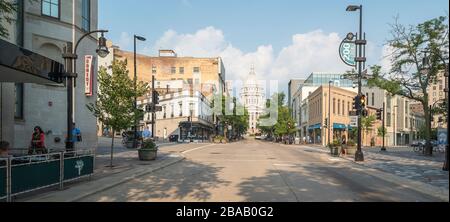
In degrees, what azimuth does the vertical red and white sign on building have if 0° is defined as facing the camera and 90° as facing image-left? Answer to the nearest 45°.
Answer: approximately 0°

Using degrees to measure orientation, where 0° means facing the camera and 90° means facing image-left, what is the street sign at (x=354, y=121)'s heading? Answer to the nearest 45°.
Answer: approximately 0°

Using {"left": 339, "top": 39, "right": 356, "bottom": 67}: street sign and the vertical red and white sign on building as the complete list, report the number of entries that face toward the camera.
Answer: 2

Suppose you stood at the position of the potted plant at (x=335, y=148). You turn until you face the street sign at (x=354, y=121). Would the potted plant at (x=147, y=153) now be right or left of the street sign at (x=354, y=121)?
right

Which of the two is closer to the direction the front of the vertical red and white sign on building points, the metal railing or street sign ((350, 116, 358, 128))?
the metal railing

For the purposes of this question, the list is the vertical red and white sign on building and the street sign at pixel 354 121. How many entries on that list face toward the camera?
2

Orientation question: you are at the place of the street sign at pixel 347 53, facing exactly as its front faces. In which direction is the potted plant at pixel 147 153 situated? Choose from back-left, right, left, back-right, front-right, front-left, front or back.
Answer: front-right

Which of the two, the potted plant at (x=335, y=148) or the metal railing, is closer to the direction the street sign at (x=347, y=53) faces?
the metal railing

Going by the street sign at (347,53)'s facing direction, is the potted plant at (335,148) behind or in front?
behind

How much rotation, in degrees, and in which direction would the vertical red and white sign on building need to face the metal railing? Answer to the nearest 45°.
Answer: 0° — it already faces it
